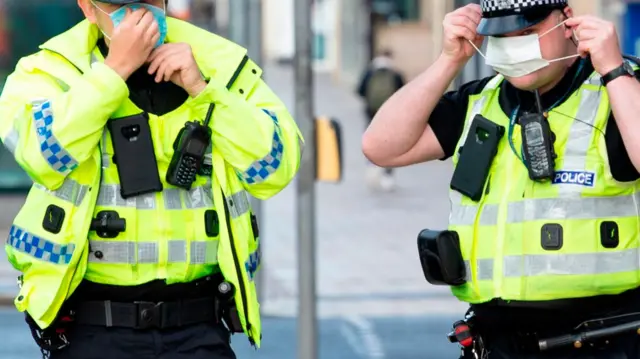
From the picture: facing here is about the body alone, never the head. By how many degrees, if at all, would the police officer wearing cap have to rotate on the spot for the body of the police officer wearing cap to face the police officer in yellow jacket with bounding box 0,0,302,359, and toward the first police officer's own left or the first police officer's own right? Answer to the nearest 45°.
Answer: approximately 45° to the first police officer's own right

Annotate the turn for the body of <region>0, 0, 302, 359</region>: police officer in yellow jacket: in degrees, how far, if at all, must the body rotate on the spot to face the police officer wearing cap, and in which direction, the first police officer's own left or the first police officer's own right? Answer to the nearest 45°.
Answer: approximately 90° to the first police officer's own left

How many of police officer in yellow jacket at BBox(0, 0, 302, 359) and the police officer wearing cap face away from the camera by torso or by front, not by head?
0

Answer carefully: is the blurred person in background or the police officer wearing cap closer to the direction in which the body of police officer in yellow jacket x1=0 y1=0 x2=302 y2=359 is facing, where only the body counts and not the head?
the police officer wearing cap

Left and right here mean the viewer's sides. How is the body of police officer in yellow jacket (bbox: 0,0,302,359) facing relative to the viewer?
facing the viewer

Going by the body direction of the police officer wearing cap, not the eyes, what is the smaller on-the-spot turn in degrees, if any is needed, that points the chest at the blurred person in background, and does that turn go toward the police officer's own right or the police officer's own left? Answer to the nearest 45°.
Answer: approximately 135° to the police officer's own right
